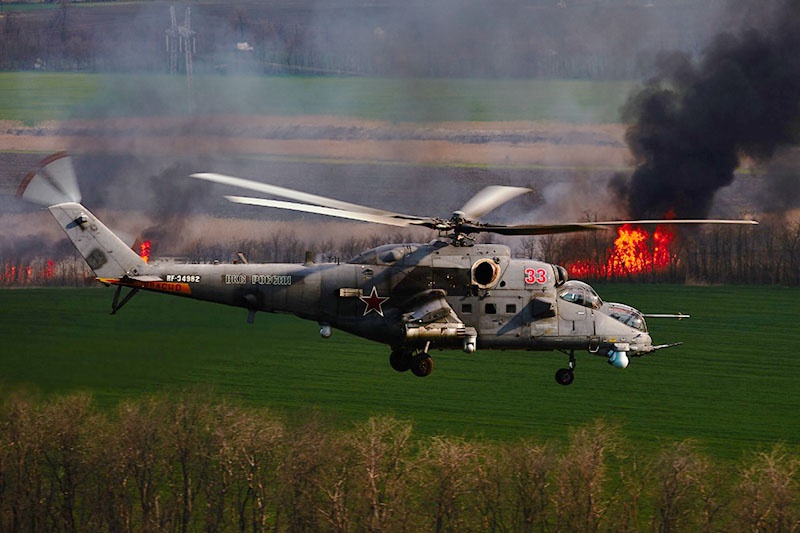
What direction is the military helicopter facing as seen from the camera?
to the viewer's right
